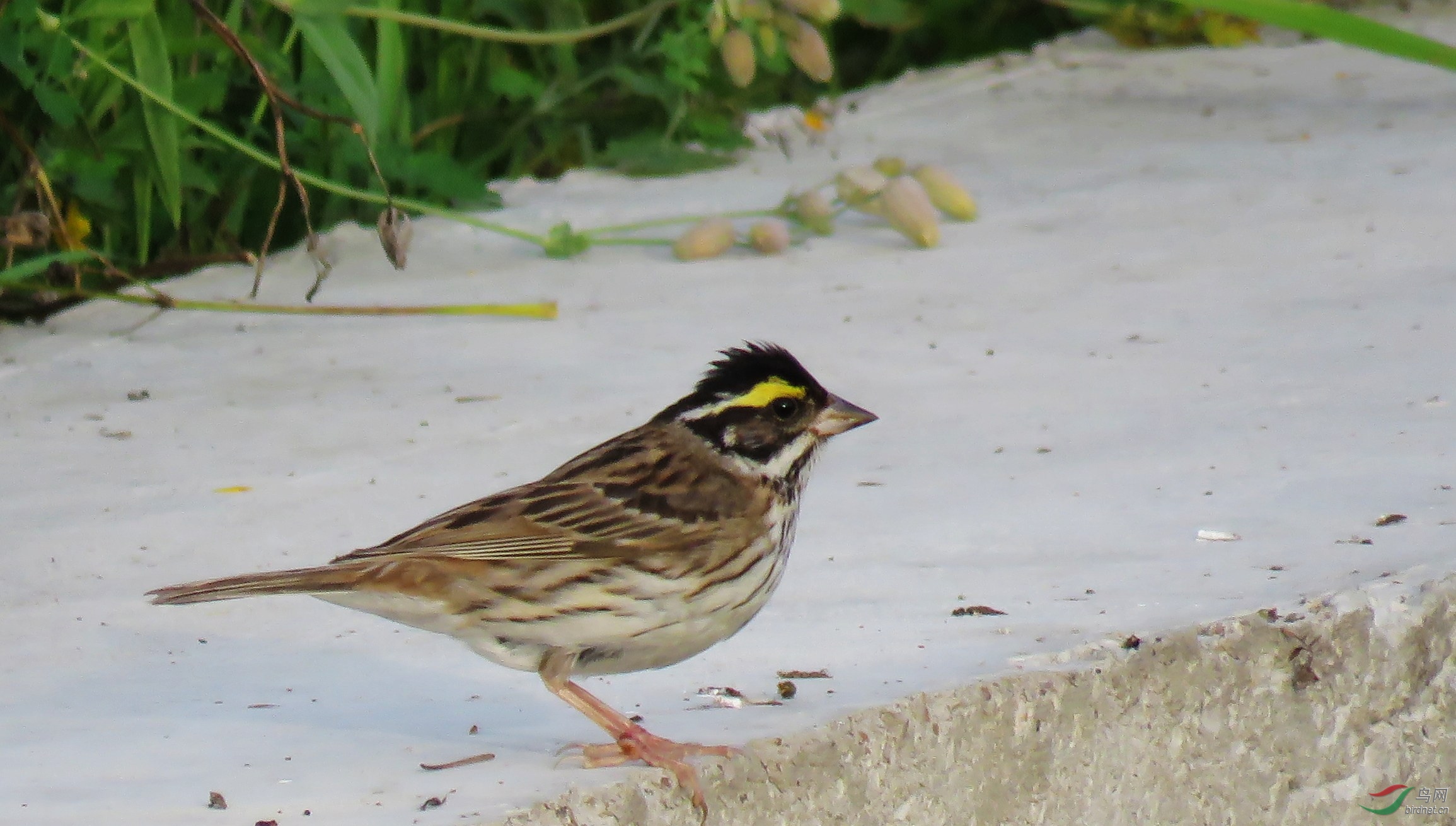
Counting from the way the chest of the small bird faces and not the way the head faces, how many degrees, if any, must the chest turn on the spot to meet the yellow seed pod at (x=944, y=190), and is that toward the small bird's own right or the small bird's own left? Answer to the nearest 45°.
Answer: approximately 90° to the small bird's own left

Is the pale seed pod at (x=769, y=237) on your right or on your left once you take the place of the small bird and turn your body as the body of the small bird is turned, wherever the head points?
on your left

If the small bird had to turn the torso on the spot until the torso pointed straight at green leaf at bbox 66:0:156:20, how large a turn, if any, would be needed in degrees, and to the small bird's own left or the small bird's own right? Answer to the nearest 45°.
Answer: approximately 135° to the small bird's own left

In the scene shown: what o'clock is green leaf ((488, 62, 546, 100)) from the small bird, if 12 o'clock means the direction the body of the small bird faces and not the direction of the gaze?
The green leaf is roughly at 9 o'clock from the small bird.

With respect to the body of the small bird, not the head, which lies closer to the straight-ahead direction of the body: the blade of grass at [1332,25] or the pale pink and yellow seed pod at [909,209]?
the blade of grass

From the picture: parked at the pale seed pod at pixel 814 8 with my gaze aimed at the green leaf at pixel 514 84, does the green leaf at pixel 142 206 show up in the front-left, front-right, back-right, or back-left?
front-left

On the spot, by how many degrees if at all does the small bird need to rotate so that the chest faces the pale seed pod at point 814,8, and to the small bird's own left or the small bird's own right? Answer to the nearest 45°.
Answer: approximately 90° to the small bird's own left

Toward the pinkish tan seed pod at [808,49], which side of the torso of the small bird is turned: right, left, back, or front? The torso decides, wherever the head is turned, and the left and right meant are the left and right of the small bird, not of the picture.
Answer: left

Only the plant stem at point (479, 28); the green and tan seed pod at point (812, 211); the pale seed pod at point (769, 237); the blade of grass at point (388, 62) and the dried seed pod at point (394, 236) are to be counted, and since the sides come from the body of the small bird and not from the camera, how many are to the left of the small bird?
5

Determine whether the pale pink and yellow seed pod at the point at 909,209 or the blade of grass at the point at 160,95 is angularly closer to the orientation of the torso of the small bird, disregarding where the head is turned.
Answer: the pale pink and yellow seed pod

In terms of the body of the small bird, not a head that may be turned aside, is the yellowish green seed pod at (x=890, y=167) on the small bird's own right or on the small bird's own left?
on the small bird's own left

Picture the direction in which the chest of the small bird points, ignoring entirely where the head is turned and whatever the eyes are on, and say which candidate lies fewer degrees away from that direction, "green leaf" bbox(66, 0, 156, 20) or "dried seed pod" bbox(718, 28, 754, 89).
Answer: the dried seed pod

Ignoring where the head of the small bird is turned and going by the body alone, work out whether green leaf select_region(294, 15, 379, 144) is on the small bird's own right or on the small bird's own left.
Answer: on the small bird's own left

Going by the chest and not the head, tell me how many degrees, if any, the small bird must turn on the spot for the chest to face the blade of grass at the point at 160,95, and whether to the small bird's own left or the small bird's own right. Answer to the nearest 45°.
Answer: approximately 90° to the small bird's own left

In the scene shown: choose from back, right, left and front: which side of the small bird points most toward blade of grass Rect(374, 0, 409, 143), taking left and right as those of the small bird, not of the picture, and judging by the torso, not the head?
left

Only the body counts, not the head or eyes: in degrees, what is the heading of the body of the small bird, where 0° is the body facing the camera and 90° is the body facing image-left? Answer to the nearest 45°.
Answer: approximately 270°
